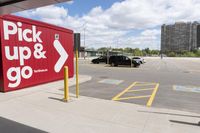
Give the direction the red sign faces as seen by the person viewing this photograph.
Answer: facing the viewer and to the right of the viewer
